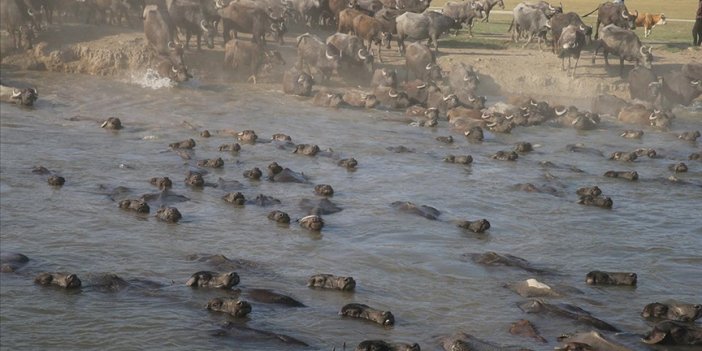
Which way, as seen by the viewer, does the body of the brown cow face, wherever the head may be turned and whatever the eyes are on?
to the viewer's right

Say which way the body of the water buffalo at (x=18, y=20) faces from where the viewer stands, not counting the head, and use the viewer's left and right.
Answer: facing the viewer and to the right of the viewer

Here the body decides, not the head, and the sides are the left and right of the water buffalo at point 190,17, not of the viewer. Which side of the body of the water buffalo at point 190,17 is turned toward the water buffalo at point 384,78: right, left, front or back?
front

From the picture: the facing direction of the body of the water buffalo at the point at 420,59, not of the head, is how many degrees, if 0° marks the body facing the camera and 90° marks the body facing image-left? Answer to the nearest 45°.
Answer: approximately 315°

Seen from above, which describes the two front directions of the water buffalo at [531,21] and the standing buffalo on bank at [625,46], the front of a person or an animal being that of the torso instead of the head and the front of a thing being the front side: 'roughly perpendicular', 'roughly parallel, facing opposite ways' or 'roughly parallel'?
roughly parallel

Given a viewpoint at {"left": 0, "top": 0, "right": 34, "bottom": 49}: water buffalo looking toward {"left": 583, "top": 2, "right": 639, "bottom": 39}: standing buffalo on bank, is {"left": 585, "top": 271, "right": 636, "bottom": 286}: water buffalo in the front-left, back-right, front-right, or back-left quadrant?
front-right

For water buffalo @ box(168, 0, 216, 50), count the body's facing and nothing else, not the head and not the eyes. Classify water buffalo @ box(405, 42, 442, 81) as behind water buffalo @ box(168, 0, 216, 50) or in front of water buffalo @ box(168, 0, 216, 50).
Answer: in front

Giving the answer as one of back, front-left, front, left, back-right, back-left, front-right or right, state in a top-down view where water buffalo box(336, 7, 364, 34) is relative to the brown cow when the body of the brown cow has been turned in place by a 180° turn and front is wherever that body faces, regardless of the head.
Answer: front-left
